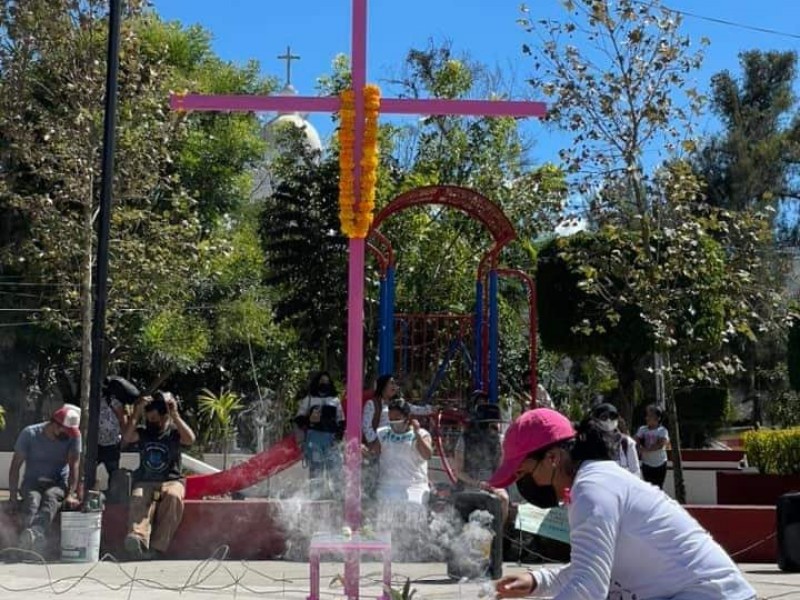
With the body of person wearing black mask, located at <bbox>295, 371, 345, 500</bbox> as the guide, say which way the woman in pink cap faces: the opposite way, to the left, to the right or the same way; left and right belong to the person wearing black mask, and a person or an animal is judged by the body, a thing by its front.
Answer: to the right

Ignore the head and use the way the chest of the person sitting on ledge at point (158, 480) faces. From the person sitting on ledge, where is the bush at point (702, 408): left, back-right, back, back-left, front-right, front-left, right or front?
back-left

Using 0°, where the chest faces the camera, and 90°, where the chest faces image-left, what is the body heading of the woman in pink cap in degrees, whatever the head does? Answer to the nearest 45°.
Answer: approximately 90°

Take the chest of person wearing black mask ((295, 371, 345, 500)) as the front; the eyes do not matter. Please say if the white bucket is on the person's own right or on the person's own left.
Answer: on the person's own right

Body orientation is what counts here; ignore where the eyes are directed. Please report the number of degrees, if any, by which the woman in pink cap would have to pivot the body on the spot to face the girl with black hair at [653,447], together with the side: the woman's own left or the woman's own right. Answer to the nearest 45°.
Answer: approximately 90° to the woman's own right

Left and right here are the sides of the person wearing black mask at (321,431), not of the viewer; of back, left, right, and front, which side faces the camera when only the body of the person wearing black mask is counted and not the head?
front

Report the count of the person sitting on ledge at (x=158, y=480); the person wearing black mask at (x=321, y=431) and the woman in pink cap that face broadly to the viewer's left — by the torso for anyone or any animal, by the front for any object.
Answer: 1
